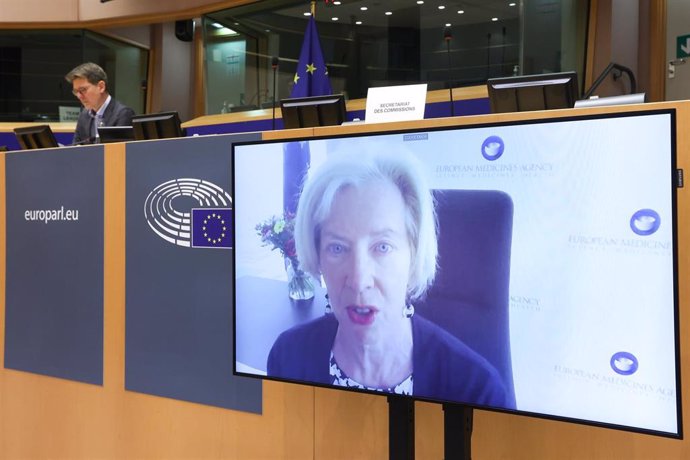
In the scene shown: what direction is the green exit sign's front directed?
toward the camera

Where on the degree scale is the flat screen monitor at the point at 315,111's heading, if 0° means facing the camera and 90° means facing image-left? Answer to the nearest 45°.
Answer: approximately 180°

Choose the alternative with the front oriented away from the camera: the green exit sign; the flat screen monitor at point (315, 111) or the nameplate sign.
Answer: the flat screen monitor

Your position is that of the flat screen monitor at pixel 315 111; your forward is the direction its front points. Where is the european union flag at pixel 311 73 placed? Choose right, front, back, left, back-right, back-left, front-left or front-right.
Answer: front

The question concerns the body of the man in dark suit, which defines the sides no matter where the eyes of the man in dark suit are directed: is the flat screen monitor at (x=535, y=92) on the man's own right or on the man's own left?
on the man's own left

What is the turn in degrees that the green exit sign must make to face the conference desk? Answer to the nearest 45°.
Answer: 0° — it already faces it

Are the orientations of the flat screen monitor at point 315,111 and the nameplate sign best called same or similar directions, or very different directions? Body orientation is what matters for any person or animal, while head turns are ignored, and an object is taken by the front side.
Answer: very different directions
